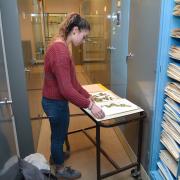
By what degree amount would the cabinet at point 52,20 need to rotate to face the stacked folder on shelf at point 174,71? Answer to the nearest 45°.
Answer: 0° — it already faces it

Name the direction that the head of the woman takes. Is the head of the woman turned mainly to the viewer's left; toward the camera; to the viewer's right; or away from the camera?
to the viewer's right

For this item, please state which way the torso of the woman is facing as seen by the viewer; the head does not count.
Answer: to the viewer's right

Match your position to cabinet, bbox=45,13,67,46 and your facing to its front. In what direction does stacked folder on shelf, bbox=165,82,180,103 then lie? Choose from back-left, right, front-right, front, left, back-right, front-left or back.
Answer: front

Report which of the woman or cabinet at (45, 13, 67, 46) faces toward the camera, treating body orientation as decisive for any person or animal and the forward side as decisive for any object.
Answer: the cabinet

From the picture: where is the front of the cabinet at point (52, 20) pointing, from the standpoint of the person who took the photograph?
facing the viewer

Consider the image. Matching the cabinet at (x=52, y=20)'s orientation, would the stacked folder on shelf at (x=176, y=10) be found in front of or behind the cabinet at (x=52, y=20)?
in front

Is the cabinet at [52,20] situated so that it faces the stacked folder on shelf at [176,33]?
yes

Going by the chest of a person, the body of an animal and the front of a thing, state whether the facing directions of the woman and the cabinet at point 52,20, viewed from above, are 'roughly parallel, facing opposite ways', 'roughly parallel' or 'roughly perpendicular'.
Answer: roughly perpendicular

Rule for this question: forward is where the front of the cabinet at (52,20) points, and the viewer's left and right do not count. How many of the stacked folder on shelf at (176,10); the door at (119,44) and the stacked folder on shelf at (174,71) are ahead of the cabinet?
3

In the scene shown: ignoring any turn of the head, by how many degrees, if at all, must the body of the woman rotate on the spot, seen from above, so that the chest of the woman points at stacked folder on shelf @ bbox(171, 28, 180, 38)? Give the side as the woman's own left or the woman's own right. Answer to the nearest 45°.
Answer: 0° — they already face it

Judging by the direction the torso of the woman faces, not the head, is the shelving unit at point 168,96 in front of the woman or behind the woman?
in front

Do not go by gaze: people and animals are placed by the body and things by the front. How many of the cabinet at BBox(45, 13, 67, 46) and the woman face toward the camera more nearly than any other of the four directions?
1
